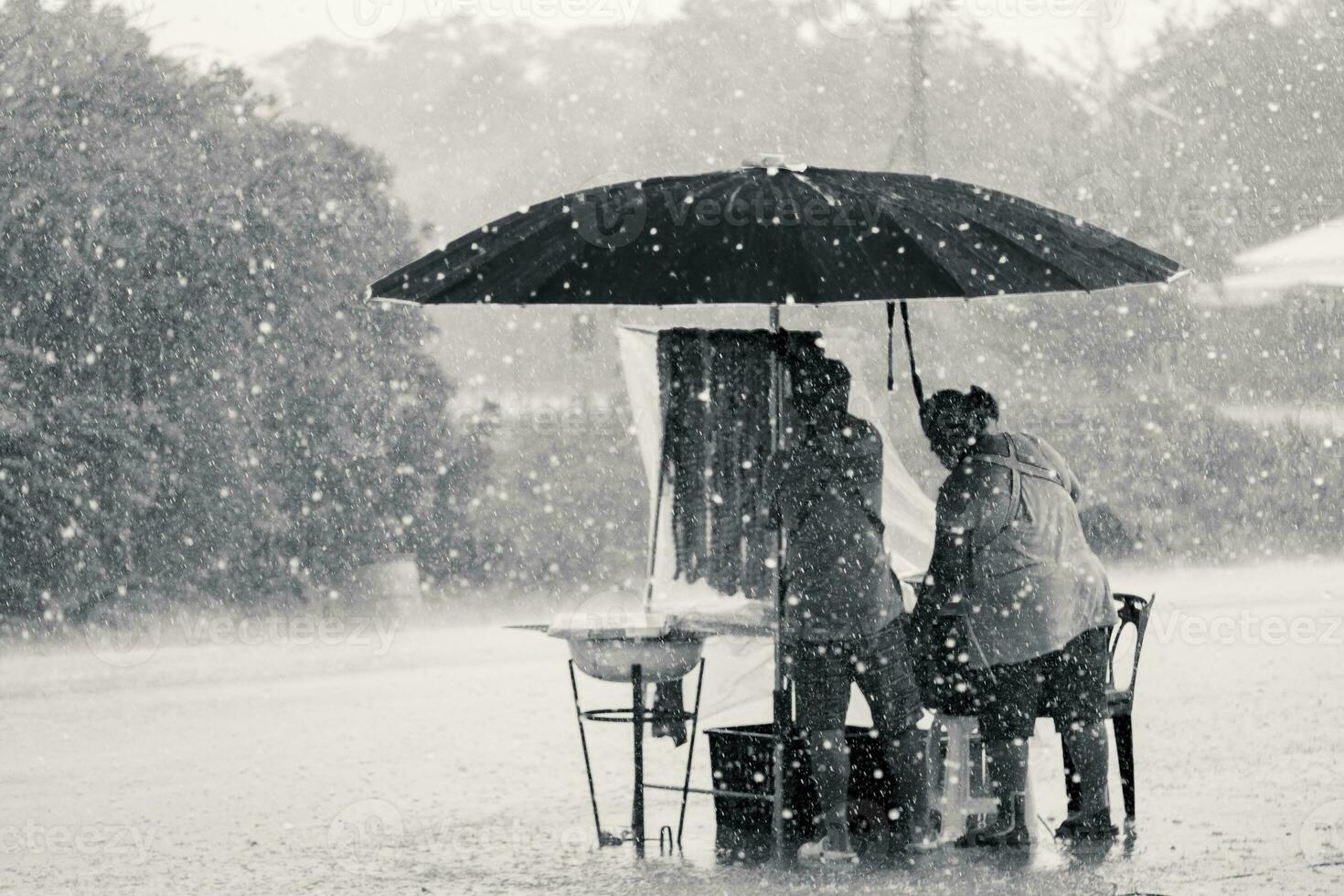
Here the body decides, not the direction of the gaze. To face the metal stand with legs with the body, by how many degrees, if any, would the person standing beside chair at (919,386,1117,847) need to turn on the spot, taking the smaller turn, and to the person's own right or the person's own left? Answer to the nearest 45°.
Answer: approximately 45° to the person's own left

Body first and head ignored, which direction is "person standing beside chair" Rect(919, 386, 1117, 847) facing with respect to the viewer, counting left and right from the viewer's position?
facing away from the viewer and to the left of the viewer
